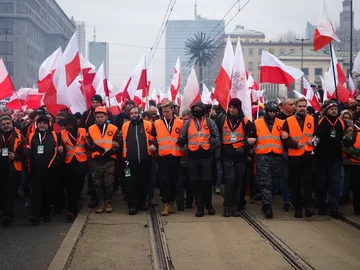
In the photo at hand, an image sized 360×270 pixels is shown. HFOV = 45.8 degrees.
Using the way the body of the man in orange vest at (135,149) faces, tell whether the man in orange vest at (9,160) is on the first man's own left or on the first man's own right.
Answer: on the first man's own right

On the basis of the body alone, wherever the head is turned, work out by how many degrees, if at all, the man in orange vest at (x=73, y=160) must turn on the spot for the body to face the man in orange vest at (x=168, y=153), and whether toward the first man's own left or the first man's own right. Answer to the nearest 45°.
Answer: approximately 90° to the first man's own left

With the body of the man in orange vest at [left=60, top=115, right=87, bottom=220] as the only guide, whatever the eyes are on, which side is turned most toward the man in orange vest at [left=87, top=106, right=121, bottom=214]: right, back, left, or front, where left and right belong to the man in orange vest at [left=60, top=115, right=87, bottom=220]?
left

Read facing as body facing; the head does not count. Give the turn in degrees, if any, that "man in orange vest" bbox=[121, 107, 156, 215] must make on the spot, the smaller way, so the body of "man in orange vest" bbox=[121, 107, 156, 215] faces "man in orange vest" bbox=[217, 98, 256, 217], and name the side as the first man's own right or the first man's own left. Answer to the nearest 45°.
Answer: approximately 90° to the first man's own left

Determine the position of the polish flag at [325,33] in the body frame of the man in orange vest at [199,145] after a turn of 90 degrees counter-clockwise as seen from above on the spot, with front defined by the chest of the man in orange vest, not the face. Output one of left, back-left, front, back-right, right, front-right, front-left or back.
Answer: front-left

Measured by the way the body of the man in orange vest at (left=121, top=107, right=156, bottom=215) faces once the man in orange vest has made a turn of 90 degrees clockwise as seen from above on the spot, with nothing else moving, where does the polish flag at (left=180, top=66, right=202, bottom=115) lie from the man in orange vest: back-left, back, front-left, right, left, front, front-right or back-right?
back-right

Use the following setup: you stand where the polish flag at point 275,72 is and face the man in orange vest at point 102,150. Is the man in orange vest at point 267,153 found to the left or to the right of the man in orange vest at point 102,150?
left

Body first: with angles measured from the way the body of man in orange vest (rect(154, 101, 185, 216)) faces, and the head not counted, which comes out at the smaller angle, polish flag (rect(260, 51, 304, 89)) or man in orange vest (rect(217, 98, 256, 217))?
the man in orange vest

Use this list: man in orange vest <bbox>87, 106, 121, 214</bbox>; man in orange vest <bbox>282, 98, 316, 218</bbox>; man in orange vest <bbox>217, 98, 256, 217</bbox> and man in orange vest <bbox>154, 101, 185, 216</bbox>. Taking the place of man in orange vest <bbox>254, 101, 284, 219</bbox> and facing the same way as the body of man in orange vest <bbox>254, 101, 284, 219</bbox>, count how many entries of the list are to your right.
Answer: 3

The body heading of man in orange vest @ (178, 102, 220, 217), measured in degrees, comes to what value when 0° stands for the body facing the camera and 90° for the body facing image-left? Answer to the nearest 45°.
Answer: approximately 0°
